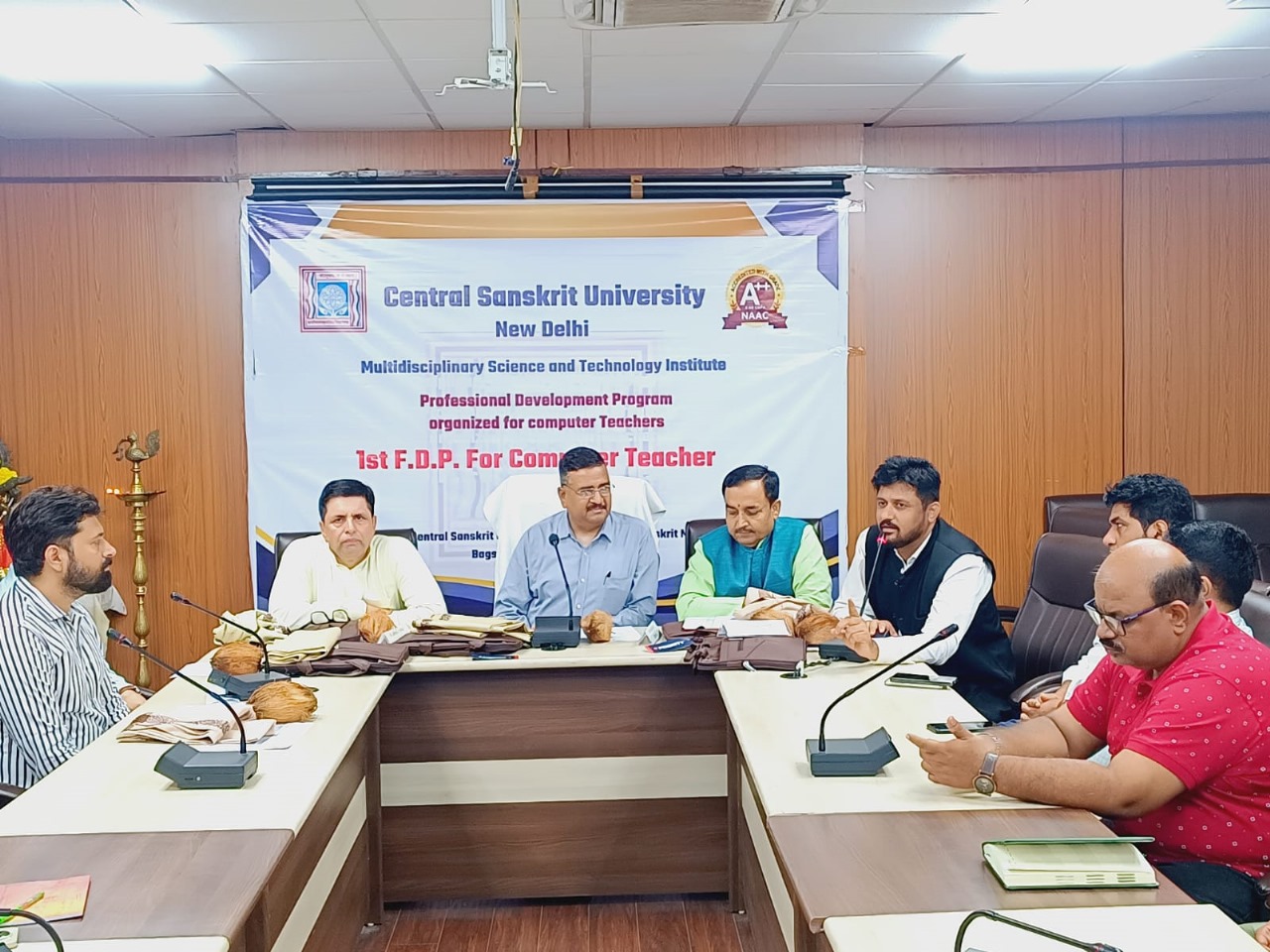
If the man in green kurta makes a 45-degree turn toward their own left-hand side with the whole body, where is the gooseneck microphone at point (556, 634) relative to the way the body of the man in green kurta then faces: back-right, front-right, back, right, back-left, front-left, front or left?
right

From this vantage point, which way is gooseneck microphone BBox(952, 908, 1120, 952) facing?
to the viewer's right

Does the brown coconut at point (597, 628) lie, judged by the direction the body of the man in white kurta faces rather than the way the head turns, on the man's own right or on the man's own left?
on the man's own left

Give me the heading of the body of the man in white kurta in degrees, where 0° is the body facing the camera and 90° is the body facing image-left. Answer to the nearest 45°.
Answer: approximately 0°

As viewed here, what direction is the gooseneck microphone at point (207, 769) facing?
to the viewer's left

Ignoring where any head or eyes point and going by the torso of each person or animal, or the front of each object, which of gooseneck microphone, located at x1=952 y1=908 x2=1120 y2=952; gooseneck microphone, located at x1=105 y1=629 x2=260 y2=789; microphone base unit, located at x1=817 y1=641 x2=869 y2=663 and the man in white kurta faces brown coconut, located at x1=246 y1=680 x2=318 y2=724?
the man in white kurta

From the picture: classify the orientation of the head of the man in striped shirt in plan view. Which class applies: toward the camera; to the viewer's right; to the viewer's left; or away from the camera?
to the viewer's right
